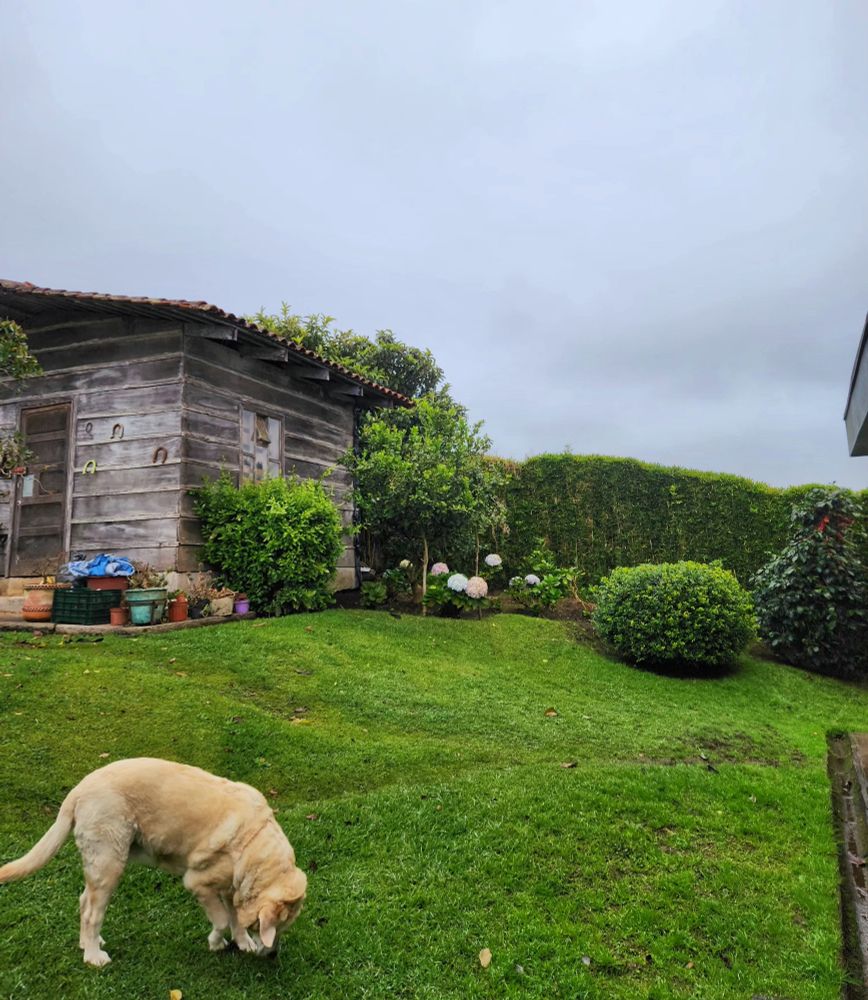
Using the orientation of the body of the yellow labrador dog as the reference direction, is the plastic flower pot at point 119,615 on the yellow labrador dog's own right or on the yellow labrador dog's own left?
on the yellow labrador dog's own left

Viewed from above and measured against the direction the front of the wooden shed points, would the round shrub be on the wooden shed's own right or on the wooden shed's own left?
on the wooden shed's own left

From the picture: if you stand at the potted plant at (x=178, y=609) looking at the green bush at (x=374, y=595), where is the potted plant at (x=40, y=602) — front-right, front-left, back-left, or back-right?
back-left

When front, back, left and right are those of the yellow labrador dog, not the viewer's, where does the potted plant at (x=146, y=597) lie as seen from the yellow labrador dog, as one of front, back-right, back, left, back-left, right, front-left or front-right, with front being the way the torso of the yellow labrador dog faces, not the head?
left

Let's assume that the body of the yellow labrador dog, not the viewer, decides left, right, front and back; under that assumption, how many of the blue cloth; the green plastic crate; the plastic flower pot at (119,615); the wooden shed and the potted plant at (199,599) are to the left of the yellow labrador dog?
5

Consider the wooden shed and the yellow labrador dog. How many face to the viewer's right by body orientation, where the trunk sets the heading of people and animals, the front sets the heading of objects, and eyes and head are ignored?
1

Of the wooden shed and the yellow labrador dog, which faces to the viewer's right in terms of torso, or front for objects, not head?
the yellow labrador dog

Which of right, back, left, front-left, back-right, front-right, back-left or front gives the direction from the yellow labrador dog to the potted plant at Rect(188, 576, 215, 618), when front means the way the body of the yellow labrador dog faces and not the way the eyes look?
left

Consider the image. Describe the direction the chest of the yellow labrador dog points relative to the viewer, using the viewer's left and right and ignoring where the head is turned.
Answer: facing to the right of the viewer

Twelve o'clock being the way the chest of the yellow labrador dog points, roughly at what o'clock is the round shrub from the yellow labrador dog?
The round shrub is roughly at 11 o'clock from the yellow labrador dog.

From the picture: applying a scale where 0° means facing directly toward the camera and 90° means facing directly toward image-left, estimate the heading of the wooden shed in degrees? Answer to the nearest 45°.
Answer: approximately 45°

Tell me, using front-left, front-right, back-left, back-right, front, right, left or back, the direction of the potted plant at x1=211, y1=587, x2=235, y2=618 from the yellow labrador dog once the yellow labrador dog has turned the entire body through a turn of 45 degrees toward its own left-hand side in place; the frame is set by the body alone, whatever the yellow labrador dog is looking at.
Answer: front-left

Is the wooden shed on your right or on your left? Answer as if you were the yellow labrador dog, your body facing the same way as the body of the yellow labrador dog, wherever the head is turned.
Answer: on your left
